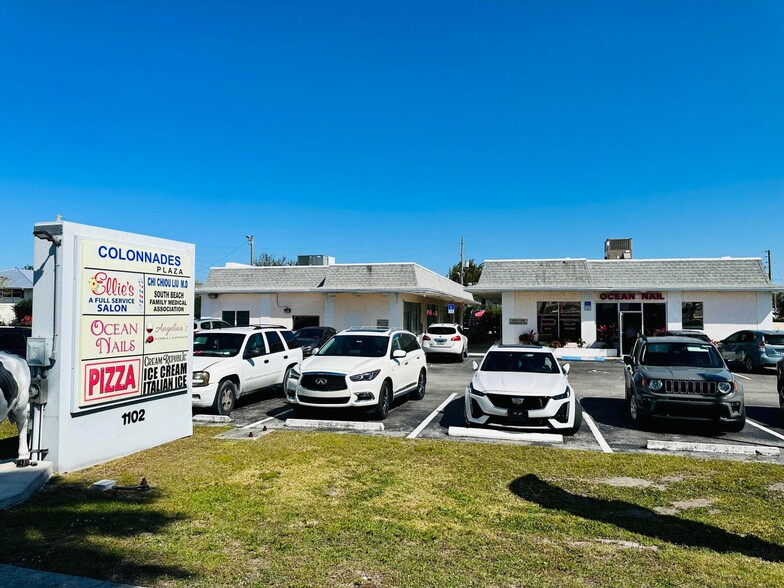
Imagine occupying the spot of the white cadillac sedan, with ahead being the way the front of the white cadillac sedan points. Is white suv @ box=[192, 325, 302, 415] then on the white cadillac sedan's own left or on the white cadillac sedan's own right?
on the white cadillac sedan's own right

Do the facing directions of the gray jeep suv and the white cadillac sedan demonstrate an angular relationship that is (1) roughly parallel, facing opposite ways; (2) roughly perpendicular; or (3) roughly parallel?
roughly parallel

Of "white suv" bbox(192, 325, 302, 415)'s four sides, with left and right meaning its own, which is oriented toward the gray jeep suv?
left

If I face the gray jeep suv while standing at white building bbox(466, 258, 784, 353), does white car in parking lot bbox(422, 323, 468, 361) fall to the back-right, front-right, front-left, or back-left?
front-right

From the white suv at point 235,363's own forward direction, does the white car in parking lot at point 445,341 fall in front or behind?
behind

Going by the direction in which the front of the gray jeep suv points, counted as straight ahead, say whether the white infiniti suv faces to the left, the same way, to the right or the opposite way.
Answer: the same way

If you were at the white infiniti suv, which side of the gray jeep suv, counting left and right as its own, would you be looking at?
right

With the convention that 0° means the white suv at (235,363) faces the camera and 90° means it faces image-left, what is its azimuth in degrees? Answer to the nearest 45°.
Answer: approximately 45°

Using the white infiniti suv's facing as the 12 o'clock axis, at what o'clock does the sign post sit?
The sign post is roughly at 12 o'clock from the white infiniti suv.

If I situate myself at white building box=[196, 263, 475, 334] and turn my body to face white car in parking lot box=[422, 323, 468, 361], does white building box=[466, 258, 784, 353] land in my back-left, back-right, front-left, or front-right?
front-left

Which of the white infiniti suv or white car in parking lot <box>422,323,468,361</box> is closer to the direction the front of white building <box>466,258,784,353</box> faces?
the white infiniti suv

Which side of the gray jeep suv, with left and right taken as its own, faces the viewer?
front

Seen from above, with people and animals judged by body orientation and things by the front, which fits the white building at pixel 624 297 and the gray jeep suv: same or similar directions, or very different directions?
same or similar directions

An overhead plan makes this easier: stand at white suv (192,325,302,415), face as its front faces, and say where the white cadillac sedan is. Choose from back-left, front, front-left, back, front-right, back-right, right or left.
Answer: left

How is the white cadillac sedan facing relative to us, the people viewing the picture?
facing the viewer

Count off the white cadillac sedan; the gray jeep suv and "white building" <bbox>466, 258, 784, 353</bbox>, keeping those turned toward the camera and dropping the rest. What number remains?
3

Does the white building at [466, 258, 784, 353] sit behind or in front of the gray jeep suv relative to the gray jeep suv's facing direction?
behind

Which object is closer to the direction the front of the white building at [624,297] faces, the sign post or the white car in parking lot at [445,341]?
the sign post
